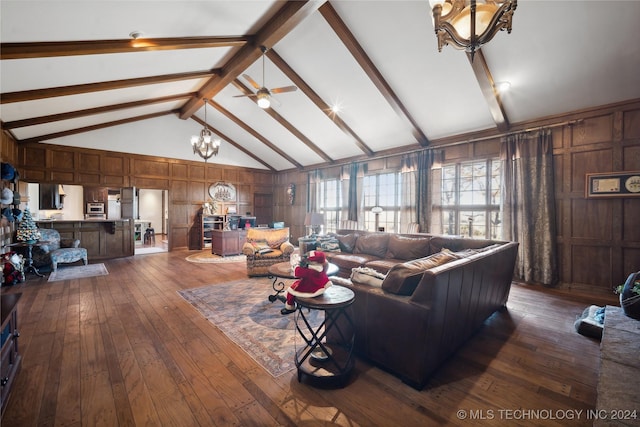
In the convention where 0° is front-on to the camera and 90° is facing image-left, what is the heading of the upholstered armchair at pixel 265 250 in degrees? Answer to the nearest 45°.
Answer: approximately 0°

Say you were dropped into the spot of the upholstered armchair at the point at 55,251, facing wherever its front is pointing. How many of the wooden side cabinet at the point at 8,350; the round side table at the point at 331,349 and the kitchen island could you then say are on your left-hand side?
1

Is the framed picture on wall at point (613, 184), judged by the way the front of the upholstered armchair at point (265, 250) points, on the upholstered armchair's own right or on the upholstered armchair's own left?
on the upholstered armchair's own left

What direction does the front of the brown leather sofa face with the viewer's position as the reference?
facing away from the viewer and to the left of the viewer

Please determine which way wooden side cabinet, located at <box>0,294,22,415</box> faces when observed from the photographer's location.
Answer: facing to the right of the viewer

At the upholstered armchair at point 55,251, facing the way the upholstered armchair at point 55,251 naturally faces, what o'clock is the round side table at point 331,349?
The round side table is roughly at 1 o'clock from the upholstered armchair.

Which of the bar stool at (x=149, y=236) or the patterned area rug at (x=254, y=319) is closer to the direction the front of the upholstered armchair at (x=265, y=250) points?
the patterned area rug
